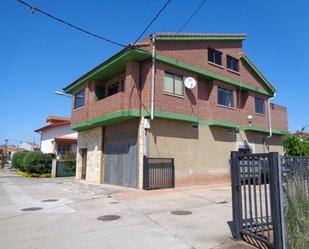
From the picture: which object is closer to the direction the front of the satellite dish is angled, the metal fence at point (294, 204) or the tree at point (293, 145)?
the metal fence

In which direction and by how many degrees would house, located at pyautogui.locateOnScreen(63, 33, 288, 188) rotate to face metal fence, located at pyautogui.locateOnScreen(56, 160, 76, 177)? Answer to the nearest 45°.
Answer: approximately 90° to its right

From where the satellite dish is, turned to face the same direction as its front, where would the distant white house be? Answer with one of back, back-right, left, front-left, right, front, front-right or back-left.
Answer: back-right

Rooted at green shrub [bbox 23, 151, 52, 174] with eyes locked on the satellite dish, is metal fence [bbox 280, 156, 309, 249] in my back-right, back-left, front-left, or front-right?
front-right

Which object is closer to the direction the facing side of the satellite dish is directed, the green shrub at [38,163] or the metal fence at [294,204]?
the metal fence

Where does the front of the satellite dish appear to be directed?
toward the camera

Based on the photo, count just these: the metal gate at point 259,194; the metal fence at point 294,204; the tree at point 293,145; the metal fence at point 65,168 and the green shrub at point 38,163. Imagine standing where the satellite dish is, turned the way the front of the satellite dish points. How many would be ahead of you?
2

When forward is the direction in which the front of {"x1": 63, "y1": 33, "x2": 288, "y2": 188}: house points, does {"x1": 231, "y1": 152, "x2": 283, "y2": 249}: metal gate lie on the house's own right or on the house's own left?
on the house's own left

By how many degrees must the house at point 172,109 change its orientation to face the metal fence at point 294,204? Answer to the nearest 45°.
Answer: approximately 45° to its left

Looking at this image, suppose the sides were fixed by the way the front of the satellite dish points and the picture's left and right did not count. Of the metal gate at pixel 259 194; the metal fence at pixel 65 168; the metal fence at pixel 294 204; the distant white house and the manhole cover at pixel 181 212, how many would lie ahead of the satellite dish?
3

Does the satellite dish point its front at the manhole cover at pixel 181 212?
yes

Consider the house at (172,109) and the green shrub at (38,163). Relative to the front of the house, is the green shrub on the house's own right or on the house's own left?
on the house's own right

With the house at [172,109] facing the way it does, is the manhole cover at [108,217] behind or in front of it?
in front

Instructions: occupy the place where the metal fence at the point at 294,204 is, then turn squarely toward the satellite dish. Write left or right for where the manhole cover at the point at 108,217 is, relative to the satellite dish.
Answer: left

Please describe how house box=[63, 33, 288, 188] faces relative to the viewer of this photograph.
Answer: facing the viewer and to the left of the viewer

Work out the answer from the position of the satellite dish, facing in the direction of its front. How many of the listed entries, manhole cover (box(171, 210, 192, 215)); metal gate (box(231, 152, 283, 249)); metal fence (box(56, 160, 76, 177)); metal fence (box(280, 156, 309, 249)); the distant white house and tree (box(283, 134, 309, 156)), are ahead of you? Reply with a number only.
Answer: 3

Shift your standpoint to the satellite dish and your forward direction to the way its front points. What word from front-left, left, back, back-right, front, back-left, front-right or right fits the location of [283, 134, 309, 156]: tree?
back-left

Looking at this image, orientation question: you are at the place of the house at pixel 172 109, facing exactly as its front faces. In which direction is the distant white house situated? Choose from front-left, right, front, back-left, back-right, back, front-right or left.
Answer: right
